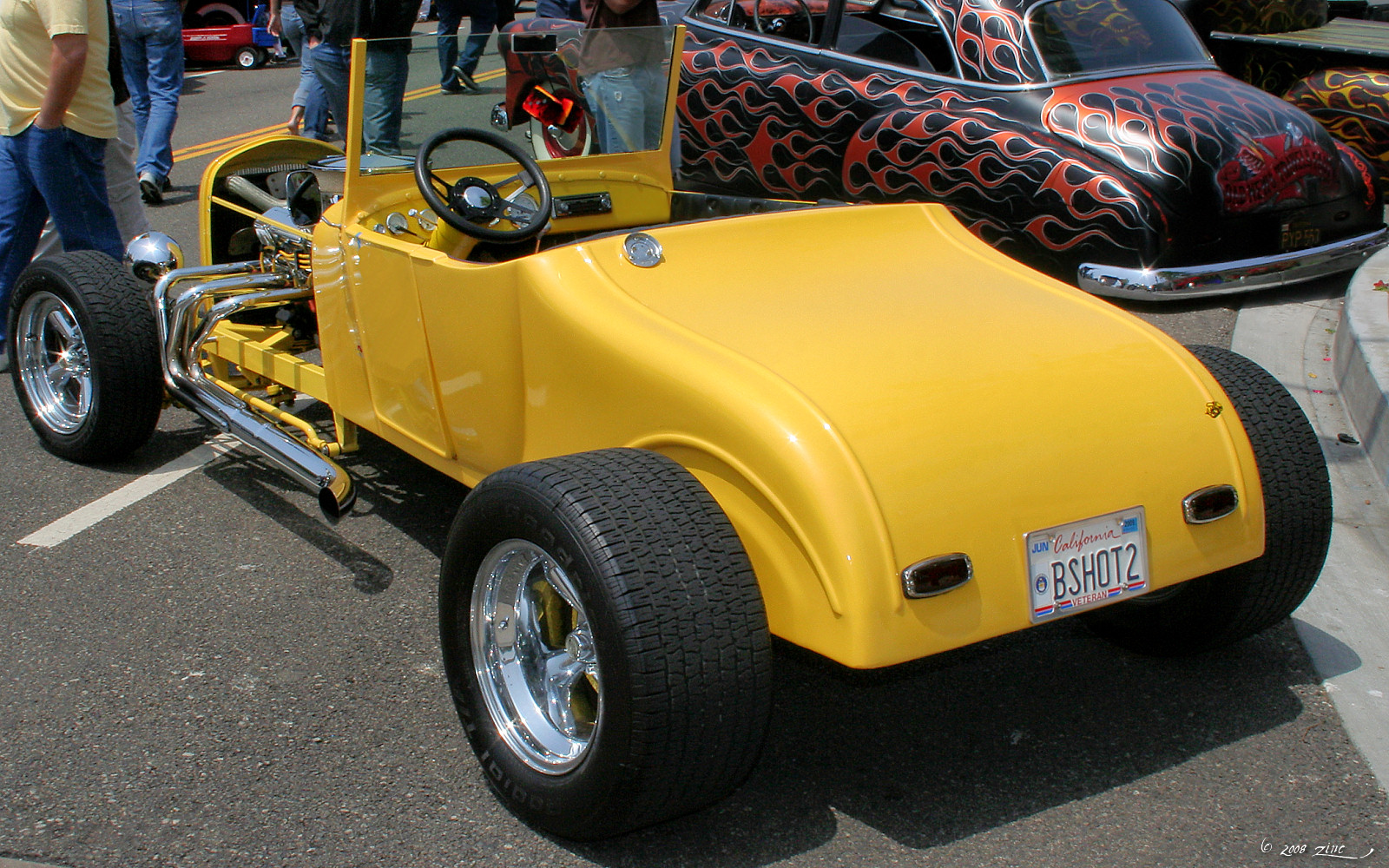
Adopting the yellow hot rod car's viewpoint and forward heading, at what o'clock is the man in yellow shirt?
The man in yellow shirt is roughly at 12 o'clock from the yellow hot rod car.

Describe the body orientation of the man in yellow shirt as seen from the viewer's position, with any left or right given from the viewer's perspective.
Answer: facing to the left of the viewer

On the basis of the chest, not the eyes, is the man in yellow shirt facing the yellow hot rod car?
no

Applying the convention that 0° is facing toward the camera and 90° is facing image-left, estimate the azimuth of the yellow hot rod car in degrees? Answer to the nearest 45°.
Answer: approximately 135°

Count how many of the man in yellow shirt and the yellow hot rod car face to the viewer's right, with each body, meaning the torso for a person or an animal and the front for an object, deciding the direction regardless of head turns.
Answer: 0
